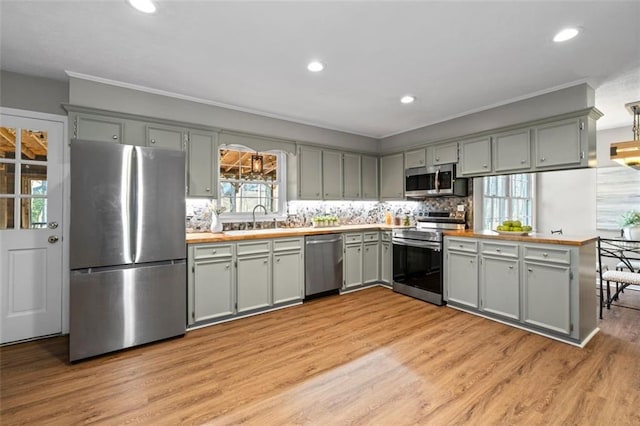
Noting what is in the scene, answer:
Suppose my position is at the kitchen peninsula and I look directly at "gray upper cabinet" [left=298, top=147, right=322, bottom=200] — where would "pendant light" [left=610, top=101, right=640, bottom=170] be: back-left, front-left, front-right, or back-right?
back-right

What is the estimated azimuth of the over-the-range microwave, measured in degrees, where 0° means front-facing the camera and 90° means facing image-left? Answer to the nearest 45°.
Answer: approximately 45°

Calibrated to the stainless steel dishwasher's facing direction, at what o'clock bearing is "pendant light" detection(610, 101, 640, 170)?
The pendant light is roughly at 11 o'clock from the stainless steel dishwasher.

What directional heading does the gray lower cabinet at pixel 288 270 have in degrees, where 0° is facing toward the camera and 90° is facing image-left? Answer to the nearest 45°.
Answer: approximately 315°
